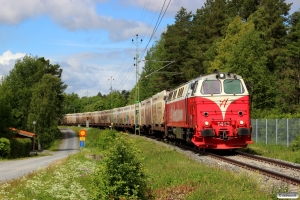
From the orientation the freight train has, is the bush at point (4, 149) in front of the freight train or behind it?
behind

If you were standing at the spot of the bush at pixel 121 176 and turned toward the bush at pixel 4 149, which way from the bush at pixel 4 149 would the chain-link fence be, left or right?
right

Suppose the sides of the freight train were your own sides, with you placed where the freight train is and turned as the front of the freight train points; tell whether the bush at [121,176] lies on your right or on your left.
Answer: on your right

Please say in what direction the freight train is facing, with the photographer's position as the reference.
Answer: facing the viewer and to the right of the viewer

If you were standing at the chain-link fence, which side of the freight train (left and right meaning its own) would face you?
left

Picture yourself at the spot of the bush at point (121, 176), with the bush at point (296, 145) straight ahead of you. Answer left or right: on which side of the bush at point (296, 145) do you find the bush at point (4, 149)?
left

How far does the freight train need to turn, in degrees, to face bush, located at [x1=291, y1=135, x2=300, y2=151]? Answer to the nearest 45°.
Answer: approximately 90° to its left
